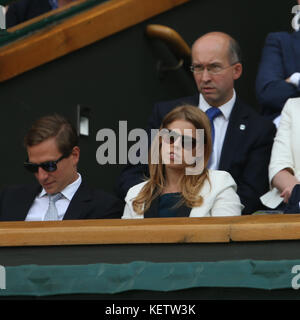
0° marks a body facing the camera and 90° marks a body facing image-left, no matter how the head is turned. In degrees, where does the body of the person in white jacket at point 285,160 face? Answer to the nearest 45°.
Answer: approximately 0°

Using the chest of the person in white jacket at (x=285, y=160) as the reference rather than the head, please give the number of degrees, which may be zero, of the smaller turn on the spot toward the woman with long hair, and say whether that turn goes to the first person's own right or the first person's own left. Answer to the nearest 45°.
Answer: approximately 45° to the first person's own right

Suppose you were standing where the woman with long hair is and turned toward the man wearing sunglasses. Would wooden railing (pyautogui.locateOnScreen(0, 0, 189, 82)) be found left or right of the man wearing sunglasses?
right

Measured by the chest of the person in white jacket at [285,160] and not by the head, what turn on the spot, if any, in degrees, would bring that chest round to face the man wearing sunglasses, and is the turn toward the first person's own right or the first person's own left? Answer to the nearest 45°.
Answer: approximately 90° to the first person's own right

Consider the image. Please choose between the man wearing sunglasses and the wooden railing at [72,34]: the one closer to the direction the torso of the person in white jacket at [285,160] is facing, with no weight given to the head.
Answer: the man wearing sunglasses

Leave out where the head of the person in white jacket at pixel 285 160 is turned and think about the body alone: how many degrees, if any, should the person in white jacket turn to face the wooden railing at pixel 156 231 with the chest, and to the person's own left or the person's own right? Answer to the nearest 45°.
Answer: approximately 45° to the person's own right

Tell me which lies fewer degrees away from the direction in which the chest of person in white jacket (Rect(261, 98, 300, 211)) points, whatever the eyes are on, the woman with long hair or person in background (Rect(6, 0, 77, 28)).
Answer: the woman with long hair

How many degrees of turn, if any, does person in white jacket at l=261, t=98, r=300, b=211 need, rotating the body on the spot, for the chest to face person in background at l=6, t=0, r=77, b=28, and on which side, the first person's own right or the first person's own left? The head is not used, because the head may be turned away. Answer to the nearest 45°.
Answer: approximately 135° to the first person's own right

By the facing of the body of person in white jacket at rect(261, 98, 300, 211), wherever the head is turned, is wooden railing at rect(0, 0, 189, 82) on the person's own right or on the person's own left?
on the person's own right
